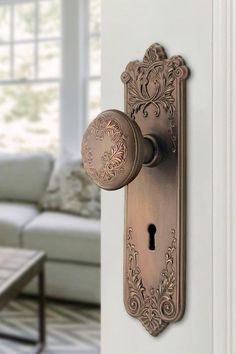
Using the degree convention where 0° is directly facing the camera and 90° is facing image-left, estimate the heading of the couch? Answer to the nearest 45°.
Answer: approximately 45°

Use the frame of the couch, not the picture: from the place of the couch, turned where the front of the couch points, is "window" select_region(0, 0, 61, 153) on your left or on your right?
on your right

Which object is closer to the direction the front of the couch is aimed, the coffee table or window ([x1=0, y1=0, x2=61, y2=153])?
the coffee table

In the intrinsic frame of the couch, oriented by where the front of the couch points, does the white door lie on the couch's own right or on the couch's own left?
on the couch's own left
